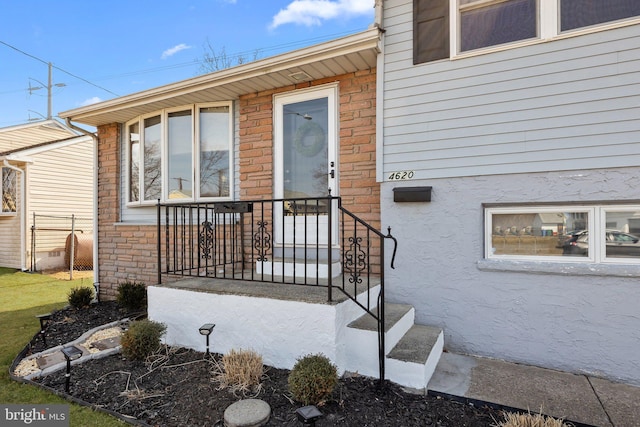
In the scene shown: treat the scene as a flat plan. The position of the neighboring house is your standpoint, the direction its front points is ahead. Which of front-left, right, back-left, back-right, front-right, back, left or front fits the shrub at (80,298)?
front-left

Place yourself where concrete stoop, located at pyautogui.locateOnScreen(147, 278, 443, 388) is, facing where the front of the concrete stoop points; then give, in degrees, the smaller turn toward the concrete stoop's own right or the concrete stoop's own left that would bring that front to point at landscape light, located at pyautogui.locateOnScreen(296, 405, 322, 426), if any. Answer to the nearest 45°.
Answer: approximately 45° to the concrete stoop's own right

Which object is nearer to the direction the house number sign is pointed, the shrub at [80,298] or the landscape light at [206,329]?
the landscape light

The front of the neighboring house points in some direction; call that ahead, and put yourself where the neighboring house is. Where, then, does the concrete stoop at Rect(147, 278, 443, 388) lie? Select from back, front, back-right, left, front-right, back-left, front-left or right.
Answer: front-left

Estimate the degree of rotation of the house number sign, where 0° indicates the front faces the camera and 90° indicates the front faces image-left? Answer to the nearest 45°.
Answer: approximately 0°

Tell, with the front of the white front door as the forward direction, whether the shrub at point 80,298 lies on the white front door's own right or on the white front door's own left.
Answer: on the white front door's own right

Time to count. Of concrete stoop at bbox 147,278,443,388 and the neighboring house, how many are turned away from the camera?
0

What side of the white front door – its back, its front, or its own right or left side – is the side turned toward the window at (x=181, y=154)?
right

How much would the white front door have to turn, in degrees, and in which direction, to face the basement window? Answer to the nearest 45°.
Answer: approximately 90° to its left

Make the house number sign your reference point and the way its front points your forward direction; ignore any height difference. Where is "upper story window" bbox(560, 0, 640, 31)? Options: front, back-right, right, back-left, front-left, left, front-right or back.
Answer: left

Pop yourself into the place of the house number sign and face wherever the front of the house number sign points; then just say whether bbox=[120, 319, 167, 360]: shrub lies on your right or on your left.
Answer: on your right

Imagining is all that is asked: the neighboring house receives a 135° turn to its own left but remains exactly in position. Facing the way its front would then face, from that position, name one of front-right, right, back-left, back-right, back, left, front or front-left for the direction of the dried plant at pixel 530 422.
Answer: right

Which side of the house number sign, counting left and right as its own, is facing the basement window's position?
left

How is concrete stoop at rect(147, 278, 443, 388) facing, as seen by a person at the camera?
facing the viewer and to the right of the viewer
